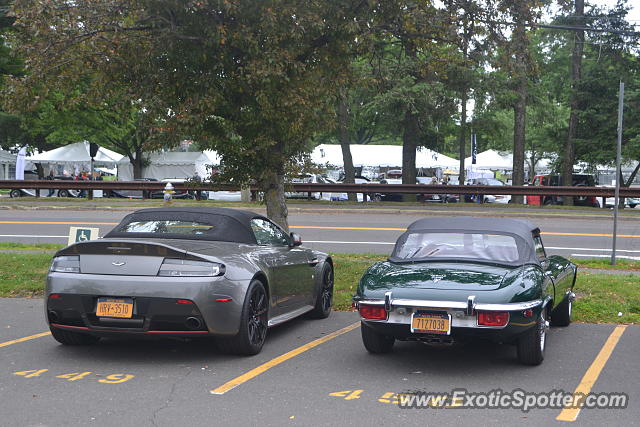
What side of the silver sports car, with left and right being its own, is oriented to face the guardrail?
front

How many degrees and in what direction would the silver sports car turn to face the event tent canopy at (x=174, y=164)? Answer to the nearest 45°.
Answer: approximately 45° to its left

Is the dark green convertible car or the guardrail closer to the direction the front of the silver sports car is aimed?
the guardrail

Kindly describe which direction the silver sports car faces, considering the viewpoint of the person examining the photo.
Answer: facing away from the viewer and to the right of the viewer

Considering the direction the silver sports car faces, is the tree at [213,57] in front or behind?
in front

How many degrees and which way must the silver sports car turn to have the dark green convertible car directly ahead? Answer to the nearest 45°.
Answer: approximately 45° to its right
